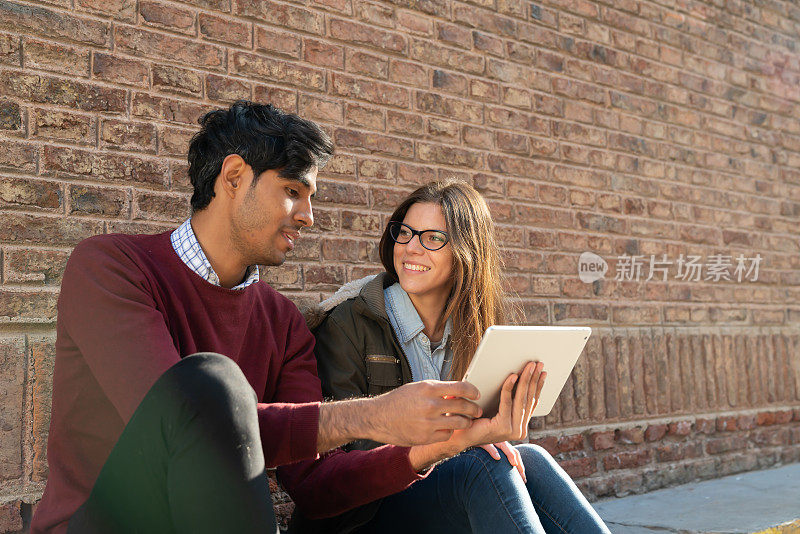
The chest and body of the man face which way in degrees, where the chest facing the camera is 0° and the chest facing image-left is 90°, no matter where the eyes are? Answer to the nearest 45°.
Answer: approximately 315°

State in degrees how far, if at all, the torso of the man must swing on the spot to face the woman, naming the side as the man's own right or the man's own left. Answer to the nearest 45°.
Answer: approximately 90° to the man's own left

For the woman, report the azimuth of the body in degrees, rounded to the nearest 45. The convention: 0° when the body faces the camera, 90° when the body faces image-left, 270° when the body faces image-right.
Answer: approximately 315°

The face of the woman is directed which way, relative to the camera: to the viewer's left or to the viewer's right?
to the viewer's left

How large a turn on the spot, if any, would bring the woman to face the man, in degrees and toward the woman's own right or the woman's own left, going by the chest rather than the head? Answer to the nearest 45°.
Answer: approximately 90° to the woman's own right

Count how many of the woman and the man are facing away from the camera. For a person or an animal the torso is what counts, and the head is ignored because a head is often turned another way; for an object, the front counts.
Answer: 0

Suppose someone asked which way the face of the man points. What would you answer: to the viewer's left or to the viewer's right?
to the viewer's right
